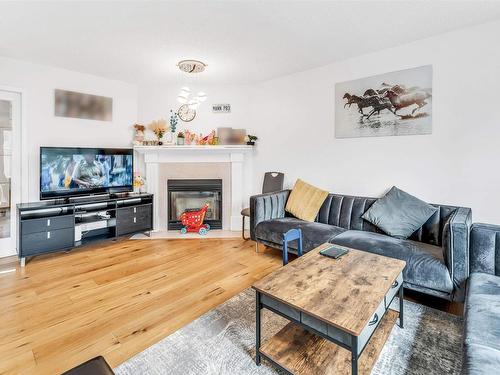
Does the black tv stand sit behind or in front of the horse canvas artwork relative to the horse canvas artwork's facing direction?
in front

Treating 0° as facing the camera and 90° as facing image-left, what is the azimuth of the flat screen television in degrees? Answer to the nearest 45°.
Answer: approximately 315°

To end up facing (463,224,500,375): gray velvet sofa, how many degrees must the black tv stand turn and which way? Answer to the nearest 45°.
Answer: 0° — it already faces it

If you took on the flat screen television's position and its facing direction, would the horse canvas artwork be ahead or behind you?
ahead

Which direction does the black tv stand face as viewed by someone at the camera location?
facing the viewer and to the right of the viewer

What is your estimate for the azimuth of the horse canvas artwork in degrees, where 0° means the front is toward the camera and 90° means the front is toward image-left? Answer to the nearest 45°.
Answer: approximately 45°

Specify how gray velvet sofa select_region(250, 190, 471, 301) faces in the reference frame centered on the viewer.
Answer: facing the viewer and to the left of the viewer

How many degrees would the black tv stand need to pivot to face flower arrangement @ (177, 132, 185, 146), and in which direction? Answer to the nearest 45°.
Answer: approximately 45° to its left

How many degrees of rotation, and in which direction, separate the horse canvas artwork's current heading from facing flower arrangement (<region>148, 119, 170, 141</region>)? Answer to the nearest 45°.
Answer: approximately 45° to its right
